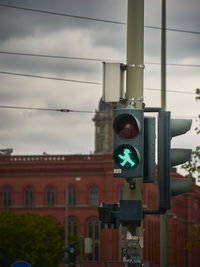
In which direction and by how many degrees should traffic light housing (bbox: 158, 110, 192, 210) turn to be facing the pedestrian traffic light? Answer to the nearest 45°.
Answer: approximately 135° to its right

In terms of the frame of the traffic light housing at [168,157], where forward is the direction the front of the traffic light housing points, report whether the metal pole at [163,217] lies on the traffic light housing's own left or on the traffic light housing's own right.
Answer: on the traffic light housing's own left

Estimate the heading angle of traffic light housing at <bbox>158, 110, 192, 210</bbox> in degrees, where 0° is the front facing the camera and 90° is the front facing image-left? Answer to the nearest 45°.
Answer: approximately 270°
